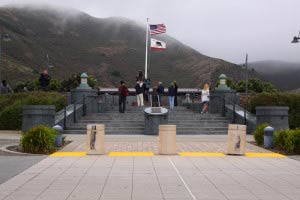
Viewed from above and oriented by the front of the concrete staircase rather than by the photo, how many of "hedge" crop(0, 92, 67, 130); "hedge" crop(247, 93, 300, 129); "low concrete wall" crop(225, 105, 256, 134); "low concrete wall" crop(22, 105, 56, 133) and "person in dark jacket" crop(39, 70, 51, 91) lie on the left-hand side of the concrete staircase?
2

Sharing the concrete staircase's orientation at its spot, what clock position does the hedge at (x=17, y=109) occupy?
The hedge is roughly at 3 o'clock from the concrete staircase.

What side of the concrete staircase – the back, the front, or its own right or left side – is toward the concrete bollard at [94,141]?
front

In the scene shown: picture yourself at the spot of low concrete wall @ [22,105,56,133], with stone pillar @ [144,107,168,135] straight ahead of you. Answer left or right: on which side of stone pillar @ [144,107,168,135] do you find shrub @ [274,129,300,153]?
right

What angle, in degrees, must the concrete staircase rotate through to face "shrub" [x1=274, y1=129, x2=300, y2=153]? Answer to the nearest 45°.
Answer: approximately 45° to its left

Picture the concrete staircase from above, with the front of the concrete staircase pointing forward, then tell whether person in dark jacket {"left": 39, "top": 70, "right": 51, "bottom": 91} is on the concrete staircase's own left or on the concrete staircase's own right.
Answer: on the concrete staircase's own right

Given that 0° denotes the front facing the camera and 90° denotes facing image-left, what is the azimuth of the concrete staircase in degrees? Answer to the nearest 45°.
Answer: approximately 0°

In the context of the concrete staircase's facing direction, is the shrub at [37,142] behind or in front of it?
in front

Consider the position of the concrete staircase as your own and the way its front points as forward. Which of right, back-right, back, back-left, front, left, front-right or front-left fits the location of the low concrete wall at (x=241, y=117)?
left

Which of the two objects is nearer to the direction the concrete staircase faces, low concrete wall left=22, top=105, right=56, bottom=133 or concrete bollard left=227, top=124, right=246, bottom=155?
the concrete bollard

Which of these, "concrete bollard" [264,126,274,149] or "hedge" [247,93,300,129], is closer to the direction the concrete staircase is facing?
the concrete bollard

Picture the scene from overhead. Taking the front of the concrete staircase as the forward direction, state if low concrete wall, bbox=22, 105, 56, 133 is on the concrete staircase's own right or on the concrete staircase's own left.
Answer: on the concrete staircase's own right

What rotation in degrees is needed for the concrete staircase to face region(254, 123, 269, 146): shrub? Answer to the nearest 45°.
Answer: approximately 45° to its left
